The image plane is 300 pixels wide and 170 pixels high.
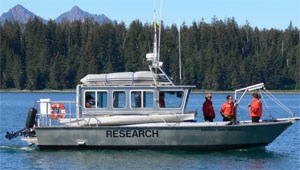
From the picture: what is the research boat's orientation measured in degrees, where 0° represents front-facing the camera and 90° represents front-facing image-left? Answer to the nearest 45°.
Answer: approximately 270°
